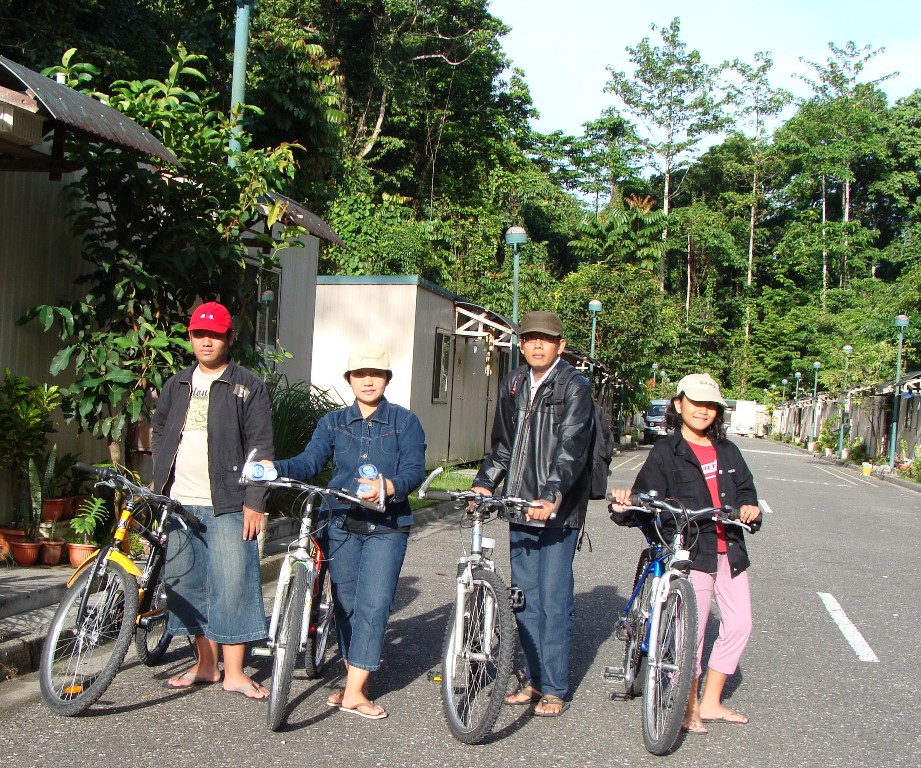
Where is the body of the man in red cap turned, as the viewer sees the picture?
toward the camera

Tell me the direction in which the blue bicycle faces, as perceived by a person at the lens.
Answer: facing the viewer

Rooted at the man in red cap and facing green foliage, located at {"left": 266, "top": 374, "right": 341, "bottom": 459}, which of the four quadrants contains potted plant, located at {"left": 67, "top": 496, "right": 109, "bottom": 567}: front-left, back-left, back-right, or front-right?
front-left

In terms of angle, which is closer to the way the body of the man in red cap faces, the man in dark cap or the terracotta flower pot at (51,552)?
the man in dark cap

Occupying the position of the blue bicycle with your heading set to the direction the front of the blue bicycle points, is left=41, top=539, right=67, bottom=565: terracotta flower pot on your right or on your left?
on your right

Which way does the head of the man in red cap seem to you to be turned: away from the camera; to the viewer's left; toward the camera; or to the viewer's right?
toward the camera

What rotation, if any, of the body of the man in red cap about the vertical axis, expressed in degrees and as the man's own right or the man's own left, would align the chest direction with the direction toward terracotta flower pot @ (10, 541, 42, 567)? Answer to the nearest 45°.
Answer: approximately 135° to the man's own right

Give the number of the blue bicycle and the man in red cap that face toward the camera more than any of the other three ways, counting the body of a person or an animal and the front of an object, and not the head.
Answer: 2

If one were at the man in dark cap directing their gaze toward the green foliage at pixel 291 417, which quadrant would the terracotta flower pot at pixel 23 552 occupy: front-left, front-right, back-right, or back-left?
front-left

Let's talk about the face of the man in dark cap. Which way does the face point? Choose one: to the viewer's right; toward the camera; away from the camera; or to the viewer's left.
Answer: toward the camera

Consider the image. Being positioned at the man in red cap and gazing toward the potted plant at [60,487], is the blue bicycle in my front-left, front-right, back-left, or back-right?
back-right

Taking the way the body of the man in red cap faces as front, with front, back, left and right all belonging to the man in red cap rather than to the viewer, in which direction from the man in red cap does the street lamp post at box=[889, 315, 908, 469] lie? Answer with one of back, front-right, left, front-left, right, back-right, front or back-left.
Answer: back-left
